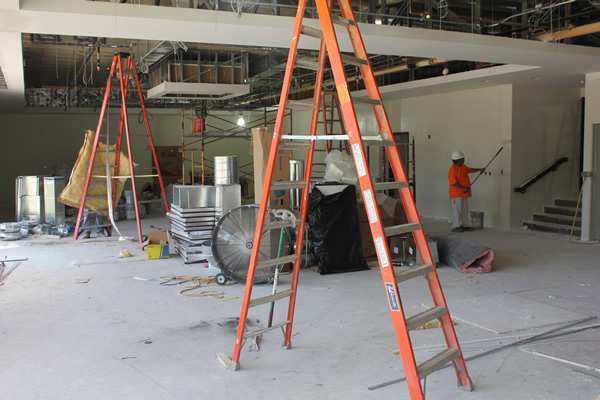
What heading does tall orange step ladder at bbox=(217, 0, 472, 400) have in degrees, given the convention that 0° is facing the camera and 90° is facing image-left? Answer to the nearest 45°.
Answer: approximately 315°

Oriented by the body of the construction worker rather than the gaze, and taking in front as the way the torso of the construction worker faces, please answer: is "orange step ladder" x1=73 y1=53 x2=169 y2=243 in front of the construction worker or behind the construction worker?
behind

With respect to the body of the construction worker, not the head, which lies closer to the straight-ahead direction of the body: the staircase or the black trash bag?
the staircase

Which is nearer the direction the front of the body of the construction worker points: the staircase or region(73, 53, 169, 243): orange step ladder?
the staircase

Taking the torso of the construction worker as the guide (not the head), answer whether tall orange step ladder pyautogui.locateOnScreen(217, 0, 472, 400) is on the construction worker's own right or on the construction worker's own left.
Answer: on the construction worker's own right

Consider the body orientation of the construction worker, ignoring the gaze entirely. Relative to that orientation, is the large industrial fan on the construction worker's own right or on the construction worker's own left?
on the construction worker's own right

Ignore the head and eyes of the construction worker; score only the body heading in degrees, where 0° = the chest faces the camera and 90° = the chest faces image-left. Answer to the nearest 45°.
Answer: approximately 270°

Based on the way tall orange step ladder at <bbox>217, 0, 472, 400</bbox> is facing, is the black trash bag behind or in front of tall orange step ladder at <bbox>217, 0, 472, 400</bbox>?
behind

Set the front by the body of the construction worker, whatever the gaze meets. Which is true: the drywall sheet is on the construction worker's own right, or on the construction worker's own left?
on the construction worker's own right

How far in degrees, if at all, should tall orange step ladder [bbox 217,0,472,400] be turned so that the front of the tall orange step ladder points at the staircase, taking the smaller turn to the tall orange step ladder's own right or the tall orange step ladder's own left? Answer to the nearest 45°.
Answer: approximately 90° to the tall orange step ladder's own left

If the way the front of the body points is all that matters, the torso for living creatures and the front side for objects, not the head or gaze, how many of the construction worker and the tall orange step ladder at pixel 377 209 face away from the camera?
0

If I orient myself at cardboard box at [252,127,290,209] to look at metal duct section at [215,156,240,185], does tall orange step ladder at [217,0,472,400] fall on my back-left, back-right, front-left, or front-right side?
back-left
